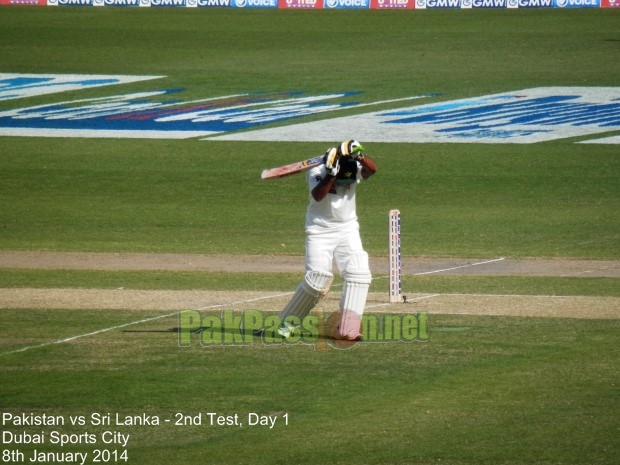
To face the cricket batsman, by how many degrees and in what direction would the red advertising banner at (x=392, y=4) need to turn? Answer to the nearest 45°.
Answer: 0° — it already faces them

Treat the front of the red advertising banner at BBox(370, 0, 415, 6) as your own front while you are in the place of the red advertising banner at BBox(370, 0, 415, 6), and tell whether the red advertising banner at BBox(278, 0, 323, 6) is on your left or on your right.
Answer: on your right

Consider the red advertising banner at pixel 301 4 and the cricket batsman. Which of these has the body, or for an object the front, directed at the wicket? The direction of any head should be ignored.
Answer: the red advertising banner

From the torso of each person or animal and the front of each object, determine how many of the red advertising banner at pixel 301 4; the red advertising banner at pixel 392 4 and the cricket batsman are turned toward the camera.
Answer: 3

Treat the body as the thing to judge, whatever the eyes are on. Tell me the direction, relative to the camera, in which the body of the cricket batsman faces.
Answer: toward the camera

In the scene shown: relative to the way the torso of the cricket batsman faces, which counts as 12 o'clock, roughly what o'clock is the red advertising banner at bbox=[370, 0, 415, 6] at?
The red advertising banner is roughly at 6 o'clock from the cricket batsman.

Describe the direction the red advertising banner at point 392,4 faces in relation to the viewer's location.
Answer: facing the viewer

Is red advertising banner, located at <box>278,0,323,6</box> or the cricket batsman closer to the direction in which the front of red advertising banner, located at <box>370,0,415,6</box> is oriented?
the cricket batsman

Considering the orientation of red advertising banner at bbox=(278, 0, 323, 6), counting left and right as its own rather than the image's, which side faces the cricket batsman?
front

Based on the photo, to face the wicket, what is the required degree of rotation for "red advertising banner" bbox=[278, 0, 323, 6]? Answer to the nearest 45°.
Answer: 0° — it already faces it

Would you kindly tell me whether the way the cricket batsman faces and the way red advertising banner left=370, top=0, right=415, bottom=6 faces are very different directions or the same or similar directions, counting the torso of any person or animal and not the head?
same or similar directions

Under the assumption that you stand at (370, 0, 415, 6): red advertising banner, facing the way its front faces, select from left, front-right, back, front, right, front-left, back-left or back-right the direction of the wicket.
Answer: front

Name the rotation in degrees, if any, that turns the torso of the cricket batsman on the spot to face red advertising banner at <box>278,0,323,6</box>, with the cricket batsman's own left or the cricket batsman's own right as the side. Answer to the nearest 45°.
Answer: approximately 180°
